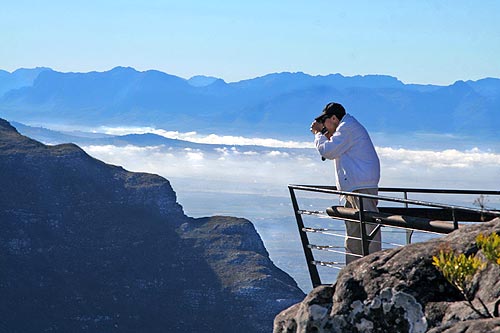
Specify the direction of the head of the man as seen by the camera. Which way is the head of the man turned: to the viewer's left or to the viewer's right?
to the viewer's left

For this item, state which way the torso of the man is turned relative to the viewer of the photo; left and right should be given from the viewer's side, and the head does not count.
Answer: facing to the left of the viewer
